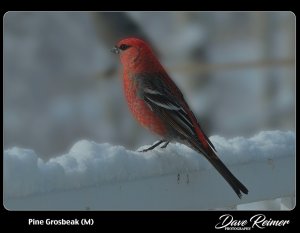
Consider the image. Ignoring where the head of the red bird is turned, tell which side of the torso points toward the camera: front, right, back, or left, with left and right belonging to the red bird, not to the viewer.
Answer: left
